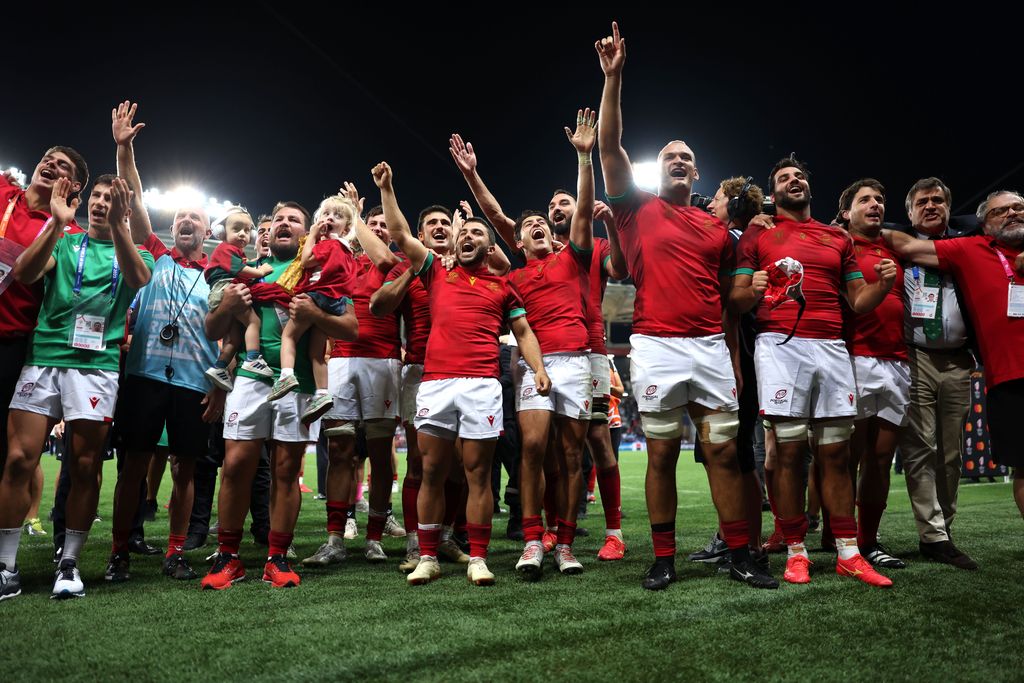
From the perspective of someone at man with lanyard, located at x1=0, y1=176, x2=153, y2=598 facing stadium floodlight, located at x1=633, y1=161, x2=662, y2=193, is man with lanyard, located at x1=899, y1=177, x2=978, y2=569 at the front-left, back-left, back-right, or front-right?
front-right

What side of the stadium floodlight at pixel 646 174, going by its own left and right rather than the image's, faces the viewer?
front

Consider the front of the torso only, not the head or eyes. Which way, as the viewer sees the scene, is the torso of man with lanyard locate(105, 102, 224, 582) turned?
toward the camera

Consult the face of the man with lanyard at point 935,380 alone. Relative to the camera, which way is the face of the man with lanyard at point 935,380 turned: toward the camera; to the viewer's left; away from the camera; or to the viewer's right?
toward the camera

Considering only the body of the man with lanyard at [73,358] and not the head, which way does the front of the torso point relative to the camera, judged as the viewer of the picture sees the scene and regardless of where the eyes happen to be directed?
toward the camera

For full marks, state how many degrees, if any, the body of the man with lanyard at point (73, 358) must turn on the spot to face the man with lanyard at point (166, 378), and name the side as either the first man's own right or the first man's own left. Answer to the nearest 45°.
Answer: approximately 135° to the first man's own left

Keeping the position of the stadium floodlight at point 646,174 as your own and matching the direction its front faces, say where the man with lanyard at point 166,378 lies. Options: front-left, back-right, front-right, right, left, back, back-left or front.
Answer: front

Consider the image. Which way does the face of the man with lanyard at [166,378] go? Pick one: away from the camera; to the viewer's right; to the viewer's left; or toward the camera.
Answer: toward the camera

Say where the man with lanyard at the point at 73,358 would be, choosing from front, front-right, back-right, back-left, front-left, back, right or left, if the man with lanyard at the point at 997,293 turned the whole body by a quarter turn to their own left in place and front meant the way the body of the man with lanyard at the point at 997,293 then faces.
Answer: back-right

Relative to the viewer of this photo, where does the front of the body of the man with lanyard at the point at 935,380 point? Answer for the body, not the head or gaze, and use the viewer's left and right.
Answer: facing the viewer

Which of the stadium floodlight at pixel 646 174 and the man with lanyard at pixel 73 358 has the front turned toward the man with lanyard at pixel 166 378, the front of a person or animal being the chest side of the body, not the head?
the stadium floodlight

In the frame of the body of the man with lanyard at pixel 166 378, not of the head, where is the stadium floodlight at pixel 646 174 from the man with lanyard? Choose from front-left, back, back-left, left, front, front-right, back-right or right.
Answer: back-left

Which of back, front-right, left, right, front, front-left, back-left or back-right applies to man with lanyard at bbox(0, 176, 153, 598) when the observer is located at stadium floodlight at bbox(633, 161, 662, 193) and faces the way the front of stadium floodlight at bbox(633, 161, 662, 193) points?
front

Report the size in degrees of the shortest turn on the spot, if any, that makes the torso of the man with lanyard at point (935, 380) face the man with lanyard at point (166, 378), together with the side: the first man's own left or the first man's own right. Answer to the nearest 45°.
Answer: approximately 45° to the first man's own right

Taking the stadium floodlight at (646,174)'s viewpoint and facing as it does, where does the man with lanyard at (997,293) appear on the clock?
The man with lanyard is roughly at 12 o'clock from the stadium floodlight.
